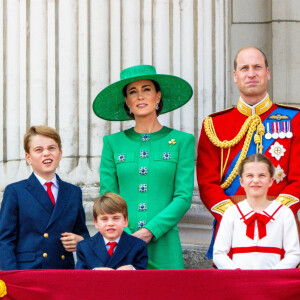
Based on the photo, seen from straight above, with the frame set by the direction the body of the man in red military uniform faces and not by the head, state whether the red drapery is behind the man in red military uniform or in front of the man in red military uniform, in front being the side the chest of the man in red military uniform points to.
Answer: in front

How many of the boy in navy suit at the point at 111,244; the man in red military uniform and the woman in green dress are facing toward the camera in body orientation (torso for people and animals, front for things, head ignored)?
3

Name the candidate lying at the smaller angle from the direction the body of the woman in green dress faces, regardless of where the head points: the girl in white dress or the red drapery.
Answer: the red drapery

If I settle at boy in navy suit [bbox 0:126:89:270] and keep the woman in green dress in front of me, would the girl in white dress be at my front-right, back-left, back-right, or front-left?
front-right

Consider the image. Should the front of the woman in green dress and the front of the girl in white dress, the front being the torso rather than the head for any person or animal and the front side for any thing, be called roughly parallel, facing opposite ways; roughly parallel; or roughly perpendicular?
roughly parallel

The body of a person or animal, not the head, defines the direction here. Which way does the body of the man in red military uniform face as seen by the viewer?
toward the camera

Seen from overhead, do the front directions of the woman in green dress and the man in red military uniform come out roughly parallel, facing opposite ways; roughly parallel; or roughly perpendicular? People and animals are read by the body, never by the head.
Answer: roughly parallel

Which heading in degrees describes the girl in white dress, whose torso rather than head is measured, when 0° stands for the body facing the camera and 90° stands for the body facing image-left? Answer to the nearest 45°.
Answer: approximately 0°

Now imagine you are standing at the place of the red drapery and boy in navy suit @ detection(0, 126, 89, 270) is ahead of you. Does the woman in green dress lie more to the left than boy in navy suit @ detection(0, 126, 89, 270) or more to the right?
right

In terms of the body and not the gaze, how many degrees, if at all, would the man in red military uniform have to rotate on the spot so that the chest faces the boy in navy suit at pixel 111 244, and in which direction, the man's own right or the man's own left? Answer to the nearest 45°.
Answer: approximately 45° to the man's own right

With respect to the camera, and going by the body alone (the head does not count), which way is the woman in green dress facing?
toward the camera

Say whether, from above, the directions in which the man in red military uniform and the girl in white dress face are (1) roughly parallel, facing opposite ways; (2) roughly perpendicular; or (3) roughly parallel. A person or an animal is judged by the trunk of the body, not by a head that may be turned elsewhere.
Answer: roughly parallel
